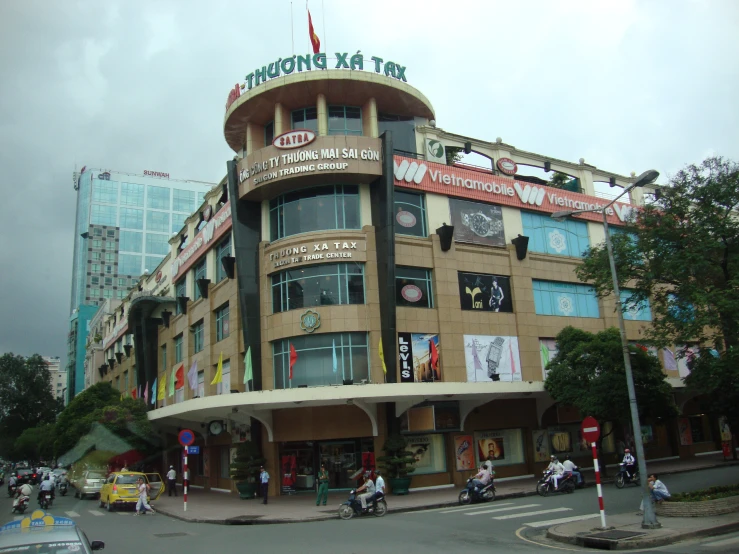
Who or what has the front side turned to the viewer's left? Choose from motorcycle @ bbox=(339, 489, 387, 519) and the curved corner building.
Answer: the motorcycle

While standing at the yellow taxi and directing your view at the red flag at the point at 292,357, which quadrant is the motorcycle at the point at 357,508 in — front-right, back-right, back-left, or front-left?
front-right

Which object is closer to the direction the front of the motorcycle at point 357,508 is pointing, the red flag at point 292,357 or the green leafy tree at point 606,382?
the red flag

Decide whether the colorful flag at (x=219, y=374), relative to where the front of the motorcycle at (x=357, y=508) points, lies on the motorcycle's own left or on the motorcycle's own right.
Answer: on the motorcycle's own right

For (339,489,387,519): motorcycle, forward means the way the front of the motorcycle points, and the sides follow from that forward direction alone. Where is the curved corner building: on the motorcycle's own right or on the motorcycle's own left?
on the motorcycle's own right

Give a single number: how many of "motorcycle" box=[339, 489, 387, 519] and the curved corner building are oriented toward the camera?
1

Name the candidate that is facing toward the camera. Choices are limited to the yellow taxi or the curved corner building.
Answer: the curved corner building

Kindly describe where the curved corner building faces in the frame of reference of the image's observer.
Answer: facing the viewer

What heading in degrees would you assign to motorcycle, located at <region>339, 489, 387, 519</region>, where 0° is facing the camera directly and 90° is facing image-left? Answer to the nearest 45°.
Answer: approximately 90°

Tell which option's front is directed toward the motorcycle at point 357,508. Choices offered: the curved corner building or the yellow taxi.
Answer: the curved corner building

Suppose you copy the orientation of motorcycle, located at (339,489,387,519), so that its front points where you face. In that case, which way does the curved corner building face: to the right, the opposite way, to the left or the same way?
to the left
